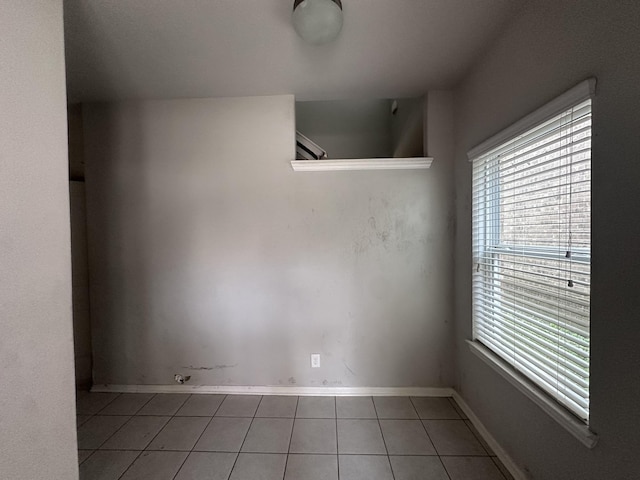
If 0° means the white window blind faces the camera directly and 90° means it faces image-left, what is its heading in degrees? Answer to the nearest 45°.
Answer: approximately 45°
